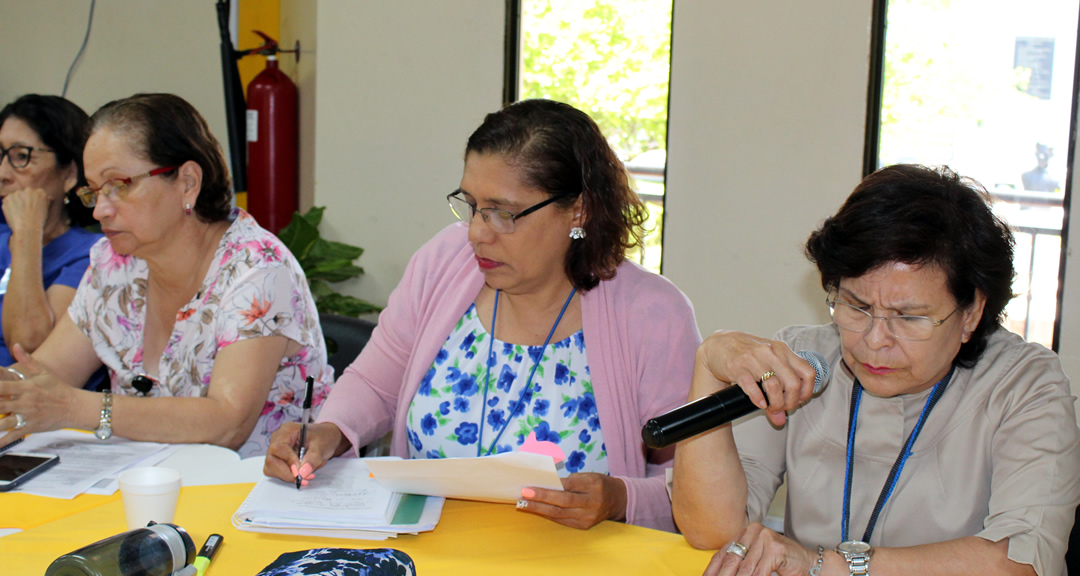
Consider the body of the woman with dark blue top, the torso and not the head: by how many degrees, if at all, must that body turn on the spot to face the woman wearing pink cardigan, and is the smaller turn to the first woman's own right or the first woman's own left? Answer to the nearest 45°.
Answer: approximately 90° to the first woman's own left

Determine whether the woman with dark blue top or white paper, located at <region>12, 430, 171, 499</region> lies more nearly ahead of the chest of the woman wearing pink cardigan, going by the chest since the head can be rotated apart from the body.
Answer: the white paper

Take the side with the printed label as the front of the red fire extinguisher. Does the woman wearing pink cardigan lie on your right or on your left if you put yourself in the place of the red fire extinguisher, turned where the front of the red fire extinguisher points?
on your left

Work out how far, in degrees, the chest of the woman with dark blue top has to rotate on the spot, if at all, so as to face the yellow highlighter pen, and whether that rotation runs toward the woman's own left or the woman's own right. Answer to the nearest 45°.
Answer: approximately 45° to the woman's own left

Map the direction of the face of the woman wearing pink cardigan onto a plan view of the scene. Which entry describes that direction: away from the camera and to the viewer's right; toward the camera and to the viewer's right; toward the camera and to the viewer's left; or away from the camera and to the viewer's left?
toward the camera and to the viewer's left
